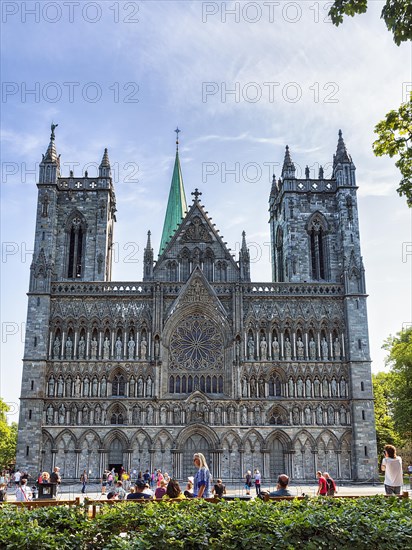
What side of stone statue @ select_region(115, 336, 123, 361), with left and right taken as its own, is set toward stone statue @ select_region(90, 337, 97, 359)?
right

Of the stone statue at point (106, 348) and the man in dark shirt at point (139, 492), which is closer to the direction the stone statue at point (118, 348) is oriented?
the man in dark shirt

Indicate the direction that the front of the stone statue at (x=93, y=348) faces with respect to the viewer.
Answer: facing the viewer

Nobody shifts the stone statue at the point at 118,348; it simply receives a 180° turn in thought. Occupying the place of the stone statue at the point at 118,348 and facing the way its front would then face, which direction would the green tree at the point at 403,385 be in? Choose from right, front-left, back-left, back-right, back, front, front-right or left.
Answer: right

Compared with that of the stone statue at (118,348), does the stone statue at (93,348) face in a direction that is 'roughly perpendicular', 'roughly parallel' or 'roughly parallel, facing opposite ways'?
roughly parallel

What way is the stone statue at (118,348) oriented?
toward the camera

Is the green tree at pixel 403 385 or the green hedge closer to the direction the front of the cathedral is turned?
the green hedge

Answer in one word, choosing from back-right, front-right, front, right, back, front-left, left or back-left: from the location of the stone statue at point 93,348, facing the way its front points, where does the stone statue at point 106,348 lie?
left

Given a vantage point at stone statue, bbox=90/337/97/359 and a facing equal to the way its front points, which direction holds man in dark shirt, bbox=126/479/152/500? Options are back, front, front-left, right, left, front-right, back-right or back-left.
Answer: front

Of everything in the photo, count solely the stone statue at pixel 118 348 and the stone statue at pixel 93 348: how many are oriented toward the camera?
2

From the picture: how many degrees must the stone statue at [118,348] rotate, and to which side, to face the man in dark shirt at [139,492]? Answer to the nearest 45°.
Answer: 0° — it already faces them

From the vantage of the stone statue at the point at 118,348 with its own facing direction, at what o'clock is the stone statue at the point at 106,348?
the stone statue at the point at 106,348 is roughly at 3 o'clock from the stone statue at the point at 118,348.

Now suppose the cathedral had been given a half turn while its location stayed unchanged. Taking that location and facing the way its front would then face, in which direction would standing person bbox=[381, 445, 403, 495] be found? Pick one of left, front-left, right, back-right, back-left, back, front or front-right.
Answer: back

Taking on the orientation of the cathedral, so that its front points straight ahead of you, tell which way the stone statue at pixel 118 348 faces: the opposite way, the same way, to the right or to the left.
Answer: the same way

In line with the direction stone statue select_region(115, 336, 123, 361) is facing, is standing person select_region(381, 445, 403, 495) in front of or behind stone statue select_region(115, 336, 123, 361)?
in front

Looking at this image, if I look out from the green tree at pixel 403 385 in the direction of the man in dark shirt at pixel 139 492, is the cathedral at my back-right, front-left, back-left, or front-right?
front-right
